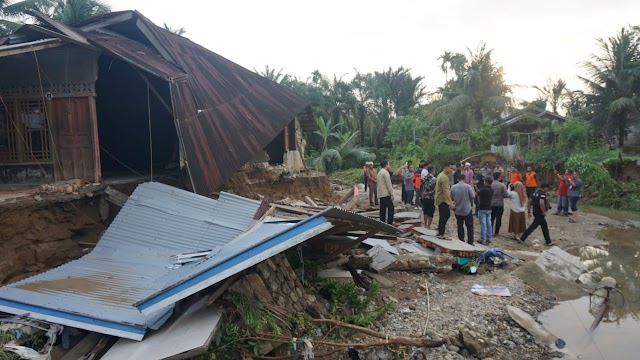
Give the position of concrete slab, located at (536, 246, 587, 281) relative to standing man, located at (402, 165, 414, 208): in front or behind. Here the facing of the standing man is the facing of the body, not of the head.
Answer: in front

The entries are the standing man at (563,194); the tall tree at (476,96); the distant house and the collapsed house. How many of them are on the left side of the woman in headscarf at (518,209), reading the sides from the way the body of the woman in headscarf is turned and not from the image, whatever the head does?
1

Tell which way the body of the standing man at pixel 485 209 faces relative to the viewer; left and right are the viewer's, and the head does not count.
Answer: facing away from the viewer
